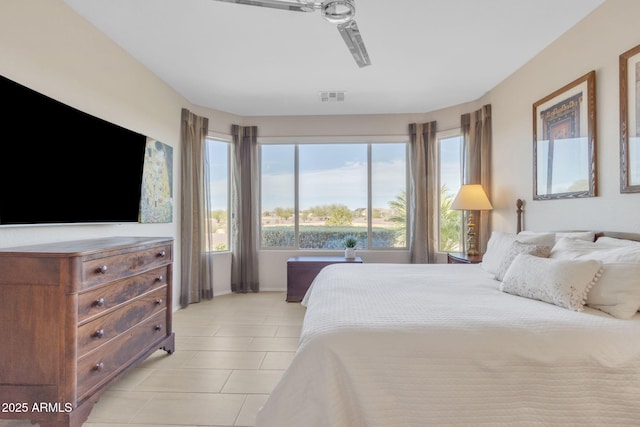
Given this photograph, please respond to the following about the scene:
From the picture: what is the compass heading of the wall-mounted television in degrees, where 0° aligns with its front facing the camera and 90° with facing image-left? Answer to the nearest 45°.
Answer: approximately 315°

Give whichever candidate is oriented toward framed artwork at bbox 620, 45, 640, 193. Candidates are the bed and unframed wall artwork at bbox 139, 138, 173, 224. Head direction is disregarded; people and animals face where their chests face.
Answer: unframed wall artwork at bbox 139, 138, 173, 224

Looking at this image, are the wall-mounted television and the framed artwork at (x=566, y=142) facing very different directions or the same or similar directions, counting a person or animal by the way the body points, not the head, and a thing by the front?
very different directions

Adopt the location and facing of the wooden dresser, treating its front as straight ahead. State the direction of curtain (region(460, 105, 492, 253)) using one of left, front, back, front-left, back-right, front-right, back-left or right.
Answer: front-left

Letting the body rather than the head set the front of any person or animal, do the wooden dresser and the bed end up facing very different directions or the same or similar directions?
very different directions

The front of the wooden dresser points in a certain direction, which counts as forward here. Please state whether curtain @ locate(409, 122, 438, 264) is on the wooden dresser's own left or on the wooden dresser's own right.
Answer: on the wooden dresser's own left

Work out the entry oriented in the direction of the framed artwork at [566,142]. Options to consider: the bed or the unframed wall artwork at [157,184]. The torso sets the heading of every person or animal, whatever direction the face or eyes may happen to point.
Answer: the unframed wall artwork at [157,184]

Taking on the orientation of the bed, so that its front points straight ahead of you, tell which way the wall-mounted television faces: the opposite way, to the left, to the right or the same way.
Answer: the opposite way

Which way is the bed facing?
to the viewer's left

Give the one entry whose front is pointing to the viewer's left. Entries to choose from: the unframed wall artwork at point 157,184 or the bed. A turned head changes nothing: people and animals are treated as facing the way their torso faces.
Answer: the bed

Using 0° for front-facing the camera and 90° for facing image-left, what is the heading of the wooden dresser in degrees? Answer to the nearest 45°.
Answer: approximately 315°

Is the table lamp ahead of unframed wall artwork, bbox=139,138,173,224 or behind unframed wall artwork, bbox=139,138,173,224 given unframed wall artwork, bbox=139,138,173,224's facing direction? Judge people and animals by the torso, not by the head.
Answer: ahead
